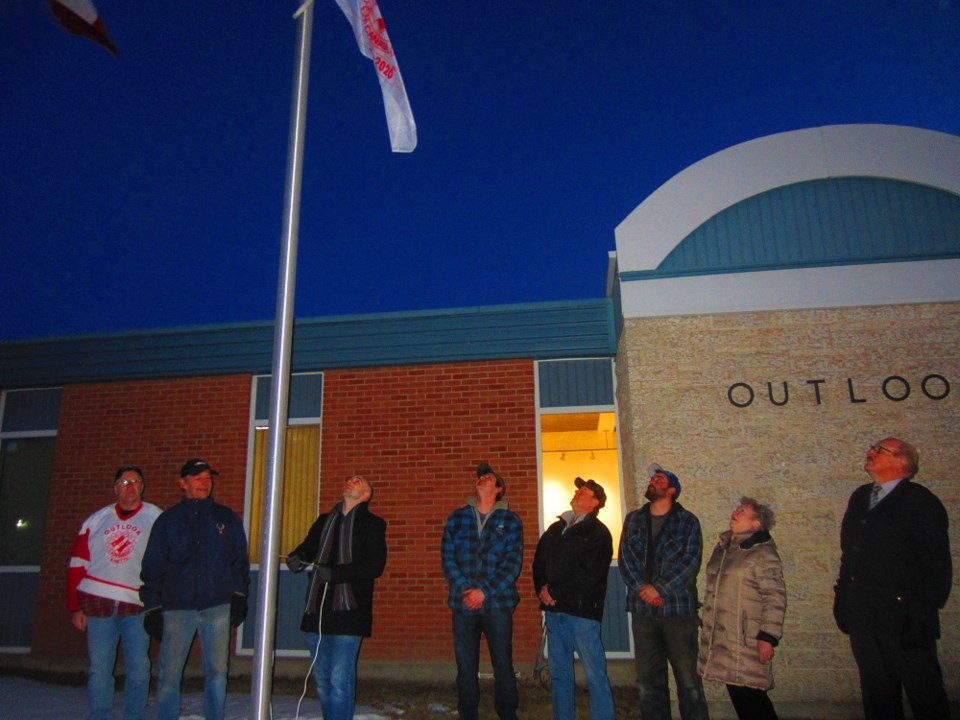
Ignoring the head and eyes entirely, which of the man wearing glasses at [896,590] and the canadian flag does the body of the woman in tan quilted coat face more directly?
the canadian flag

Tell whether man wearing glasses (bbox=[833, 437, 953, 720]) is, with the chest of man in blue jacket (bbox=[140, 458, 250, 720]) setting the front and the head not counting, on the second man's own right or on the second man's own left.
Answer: on the second man's own left

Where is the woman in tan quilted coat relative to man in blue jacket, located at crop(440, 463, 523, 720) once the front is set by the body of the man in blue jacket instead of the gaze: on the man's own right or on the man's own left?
on the man's own left

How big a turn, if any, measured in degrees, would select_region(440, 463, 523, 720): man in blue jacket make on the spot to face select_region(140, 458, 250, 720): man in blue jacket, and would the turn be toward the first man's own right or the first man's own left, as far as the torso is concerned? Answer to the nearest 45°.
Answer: approximately 90° to the first man's own right

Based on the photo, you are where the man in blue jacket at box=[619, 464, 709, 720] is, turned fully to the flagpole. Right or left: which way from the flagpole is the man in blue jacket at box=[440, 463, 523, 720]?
right

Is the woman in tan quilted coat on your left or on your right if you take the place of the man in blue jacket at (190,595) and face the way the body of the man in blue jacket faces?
on your left

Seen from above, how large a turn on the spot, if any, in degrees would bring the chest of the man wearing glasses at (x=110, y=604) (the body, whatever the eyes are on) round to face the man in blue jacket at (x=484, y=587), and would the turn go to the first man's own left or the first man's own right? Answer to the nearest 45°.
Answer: approximately 90° to the first man's own left

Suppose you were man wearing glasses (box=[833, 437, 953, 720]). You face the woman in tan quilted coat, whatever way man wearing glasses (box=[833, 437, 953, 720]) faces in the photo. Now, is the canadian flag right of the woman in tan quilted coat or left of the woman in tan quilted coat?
left

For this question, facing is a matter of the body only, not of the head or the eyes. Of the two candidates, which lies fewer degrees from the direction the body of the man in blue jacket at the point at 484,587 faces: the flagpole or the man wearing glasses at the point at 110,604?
the flagpole
